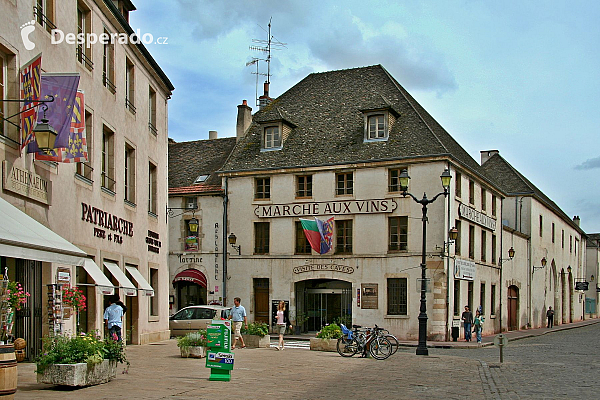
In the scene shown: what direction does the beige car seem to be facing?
to the viewer's left

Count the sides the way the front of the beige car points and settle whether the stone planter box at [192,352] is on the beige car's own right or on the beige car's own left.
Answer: on the beige car's own left

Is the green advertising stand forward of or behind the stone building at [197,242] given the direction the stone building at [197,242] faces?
forward

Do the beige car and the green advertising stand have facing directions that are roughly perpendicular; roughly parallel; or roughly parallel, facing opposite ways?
roughly perpendicular

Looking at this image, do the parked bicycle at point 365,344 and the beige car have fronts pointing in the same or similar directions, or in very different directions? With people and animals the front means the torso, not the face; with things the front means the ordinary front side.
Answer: very different directions

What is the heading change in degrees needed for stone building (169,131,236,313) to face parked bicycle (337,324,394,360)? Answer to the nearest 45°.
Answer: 0° — it already faces it

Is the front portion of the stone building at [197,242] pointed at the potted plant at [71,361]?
yes
